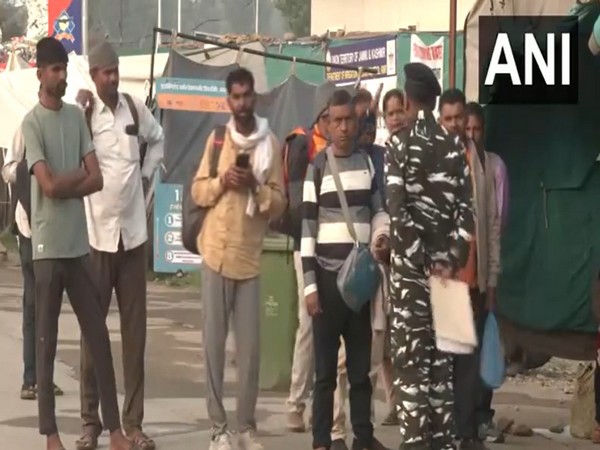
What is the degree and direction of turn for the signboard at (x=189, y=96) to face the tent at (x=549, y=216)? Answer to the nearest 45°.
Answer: approximately 45° to its left

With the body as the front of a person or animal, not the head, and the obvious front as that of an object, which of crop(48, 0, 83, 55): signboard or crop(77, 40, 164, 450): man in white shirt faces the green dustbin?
the signboard

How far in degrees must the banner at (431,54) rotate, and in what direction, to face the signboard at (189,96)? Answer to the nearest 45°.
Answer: approximately 45° to its right

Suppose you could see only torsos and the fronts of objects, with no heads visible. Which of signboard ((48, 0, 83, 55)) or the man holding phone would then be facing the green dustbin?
the signboard

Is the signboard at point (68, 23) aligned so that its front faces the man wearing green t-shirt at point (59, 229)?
yes

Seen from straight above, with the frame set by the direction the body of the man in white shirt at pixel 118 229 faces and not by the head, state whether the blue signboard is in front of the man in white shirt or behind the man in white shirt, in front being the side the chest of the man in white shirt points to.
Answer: behind

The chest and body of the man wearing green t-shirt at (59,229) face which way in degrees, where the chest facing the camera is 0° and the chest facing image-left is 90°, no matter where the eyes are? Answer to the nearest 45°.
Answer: approximately 315°

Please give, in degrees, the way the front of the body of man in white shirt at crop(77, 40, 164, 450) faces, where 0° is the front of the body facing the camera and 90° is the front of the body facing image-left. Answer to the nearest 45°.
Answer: approximately 0°

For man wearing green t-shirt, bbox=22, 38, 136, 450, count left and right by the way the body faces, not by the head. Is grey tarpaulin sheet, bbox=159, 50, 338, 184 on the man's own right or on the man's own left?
on the man's own left

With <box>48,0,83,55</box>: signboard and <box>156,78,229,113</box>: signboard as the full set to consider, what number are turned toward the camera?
2

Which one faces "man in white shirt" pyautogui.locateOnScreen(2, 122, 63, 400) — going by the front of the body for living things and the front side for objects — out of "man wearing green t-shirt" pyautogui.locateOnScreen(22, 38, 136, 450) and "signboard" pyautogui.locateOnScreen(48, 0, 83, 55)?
the signboard

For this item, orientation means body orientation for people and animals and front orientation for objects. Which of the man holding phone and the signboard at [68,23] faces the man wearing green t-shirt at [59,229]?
the signboard

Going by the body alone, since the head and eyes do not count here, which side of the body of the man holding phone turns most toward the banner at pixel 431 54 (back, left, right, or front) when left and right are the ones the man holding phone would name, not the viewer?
back

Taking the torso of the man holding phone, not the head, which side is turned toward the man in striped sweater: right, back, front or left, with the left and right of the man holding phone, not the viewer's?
left
